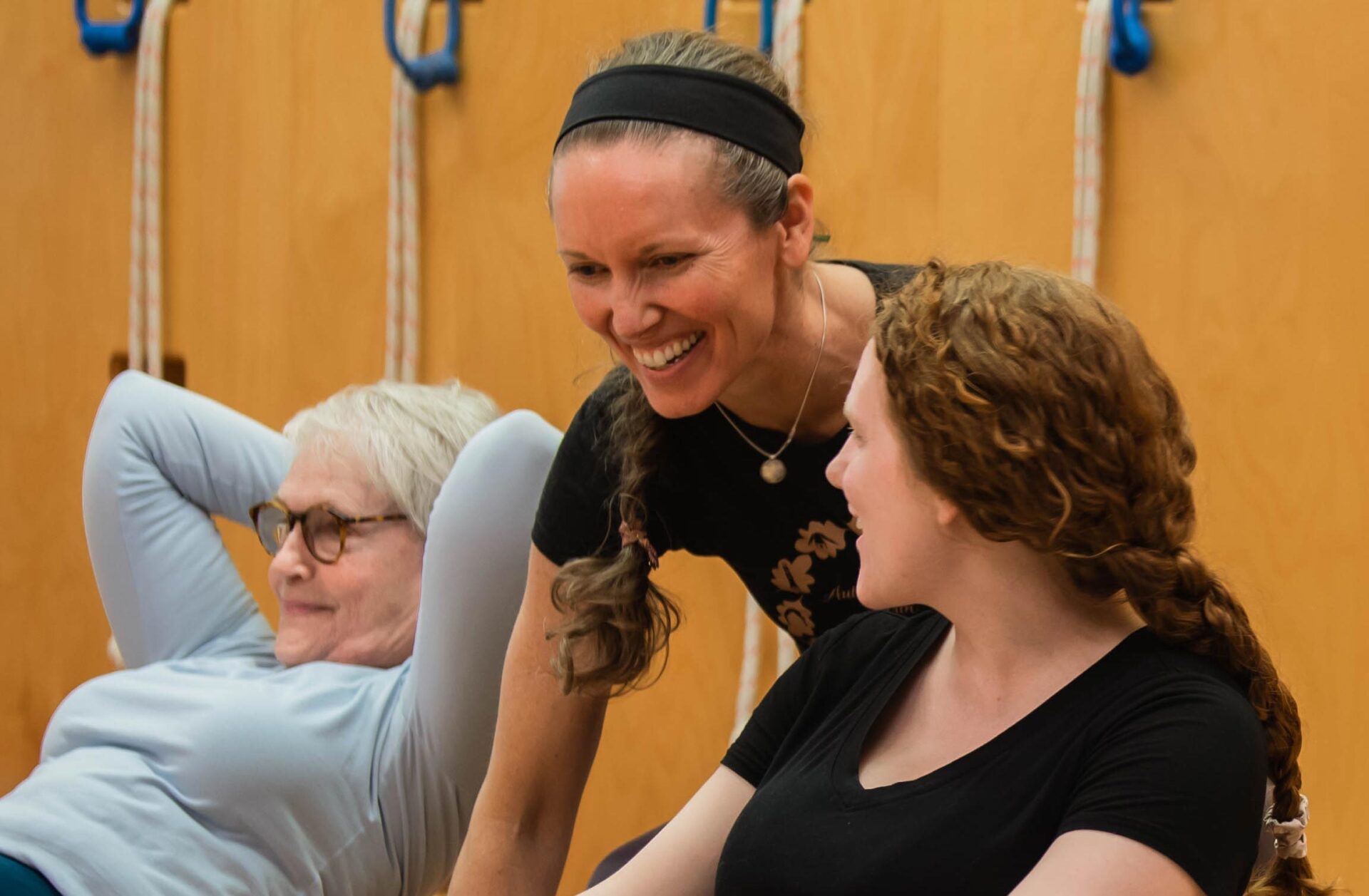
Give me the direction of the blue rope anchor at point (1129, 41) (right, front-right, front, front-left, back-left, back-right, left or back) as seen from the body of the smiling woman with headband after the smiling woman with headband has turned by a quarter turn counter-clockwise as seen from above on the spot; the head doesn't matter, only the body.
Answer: left

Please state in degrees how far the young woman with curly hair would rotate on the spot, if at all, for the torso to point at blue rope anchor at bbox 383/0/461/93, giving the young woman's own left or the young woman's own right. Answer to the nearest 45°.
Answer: approximately 90° to the young woman's own right

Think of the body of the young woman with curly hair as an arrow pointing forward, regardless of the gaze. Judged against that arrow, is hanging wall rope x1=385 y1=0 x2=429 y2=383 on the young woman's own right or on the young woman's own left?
on the young woman's own right

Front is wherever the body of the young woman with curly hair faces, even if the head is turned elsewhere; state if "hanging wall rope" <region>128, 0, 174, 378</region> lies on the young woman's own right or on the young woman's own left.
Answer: on the young woman's own right

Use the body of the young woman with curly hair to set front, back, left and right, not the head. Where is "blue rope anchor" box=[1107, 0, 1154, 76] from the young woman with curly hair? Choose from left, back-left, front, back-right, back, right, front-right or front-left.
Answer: back-right

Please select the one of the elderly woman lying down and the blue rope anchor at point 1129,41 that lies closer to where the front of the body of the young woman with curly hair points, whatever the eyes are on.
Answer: the elderly woman lying down

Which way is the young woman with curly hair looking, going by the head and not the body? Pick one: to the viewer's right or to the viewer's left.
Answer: to the viewer's left

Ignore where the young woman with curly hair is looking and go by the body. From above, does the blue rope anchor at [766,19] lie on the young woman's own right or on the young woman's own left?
on the young woman's own right
